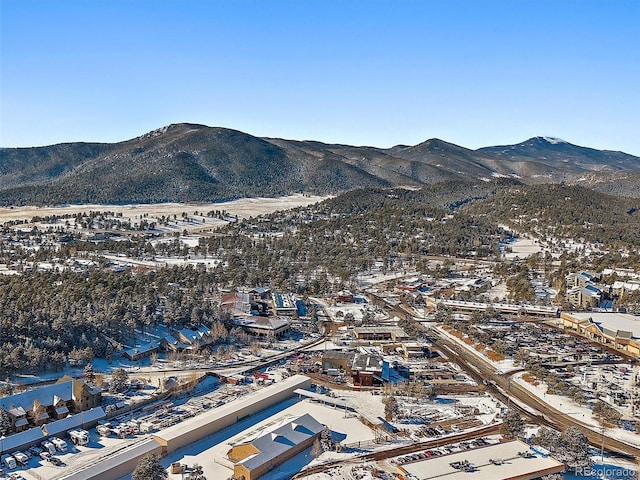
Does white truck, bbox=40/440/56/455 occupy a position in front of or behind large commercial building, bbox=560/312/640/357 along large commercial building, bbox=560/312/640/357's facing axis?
in front

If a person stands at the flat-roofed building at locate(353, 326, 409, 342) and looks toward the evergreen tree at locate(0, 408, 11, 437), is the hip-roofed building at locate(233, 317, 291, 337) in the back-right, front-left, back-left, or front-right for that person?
front-right

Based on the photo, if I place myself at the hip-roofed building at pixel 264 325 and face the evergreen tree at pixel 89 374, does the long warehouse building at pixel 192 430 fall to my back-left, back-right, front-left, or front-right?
front-left

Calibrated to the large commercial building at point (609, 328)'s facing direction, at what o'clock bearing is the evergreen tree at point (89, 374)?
The evergreen tree is roughly at 12 o'clock from the large commercial building.

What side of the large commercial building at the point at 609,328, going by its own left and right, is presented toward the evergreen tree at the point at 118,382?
front

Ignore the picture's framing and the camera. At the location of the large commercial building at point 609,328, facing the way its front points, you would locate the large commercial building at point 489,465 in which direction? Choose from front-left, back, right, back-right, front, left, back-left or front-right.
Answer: front-left

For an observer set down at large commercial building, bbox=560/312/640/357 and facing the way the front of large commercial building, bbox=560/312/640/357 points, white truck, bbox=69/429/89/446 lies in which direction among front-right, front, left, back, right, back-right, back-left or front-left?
front

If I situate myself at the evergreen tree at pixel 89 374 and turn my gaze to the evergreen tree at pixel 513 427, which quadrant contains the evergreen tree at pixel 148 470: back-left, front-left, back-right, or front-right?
front-right

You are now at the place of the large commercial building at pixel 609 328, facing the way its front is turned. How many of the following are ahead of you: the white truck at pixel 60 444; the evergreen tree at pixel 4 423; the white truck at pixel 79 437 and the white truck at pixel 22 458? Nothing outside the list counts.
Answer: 4

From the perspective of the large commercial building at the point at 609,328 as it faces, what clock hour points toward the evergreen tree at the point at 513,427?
The evergreen tree is roughly at 11 o'clock from the large commercial building.

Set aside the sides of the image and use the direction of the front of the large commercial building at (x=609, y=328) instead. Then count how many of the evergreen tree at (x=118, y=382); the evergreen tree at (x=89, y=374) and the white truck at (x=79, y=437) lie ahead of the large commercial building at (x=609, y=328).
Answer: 3

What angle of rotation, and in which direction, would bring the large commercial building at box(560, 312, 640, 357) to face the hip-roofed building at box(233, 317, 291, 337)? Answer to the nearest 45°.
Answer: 0° — it already faces it

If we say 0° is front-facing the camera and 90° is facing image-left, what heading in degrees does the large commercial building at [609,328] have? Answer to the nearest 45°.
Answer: approximately 45°

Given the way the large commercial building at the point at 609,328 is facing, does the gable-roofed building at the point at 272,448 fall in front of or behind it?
in front

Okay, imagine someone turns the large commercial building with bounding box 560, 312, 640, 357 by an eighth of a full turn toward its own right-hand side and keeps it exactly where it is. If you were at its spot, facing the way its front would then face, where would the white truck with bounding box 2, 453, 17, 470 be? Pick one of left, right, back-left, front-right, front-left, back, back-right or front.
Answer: front-left

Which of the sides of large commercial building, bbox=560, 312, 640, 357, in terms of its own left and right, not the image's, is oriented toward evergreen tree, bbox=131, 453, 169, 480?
front

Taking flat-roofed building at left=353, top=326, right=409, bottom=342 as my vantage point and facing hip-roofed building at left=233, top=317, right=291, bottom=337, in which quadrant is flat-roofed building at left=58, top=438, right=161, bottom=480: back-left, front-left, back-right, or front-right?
front-left

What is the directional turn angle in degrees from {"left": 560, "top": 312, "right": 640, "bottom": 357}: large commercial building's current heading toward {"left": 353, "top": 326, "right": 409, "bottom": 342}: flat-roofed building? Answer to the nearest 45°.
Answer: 0° — it already faces it
